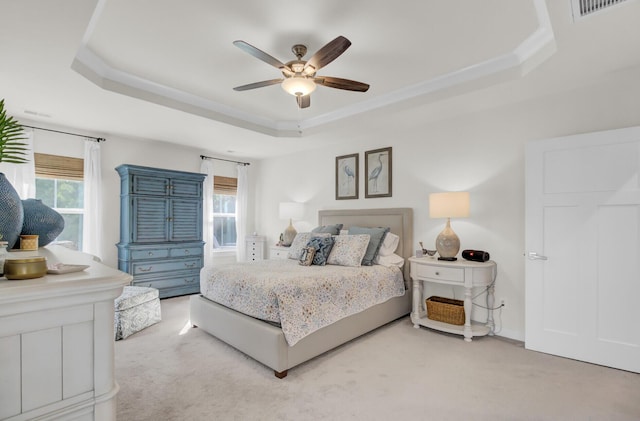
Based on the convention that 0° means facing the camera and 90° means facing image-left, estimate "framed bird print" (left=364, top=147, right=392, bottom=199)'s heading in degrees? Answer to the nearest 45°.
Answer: approximately 45°

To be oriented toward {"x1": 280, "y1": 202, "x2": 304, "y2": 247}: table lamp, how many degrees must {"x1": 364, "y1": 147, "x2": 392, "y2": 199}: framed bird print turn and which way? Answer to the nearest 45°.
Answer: approximately 45° to its right

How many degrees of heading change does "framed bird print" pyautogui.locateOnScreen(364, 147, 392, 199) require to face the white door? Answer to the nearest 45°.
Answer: approximately 90° to its left

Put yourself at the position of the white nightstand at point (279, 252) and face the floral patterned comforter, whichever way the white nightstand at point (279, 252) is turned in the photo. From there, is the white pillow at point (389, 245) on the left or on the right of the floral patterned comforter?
left

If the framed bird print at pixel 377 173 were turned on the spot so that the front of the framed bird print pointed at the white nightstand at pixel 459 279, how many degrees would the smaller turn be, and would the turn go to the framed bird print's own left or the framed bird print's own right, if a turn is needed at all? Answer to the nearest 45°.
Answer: approximately 90° to the framed bird print's own left

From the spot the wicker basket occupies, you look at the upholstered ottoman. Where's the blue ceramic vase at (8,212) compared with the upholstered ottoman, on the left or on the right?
left

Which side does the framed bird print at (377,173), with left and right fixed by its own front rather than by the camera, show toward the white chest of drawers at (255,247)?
right

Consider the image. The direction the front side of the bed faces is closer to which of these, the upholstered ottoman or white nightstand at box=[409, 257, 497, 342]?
the upholstered ottoman

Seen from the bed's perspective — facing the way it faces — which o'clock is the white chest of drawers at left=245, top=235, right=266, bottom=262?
The white chest of drawers is roughly at 4 o'clock from the bed.

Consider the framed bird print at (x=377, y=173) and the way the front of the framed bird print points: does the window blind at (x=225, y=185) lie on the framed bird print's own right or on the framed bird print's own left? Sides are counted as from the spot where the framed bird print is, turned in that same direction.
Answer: on the framed bird print's own right

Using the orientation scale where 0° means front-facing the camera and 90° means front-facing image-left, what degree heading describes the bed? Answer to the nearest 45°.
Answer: approximately 45°
